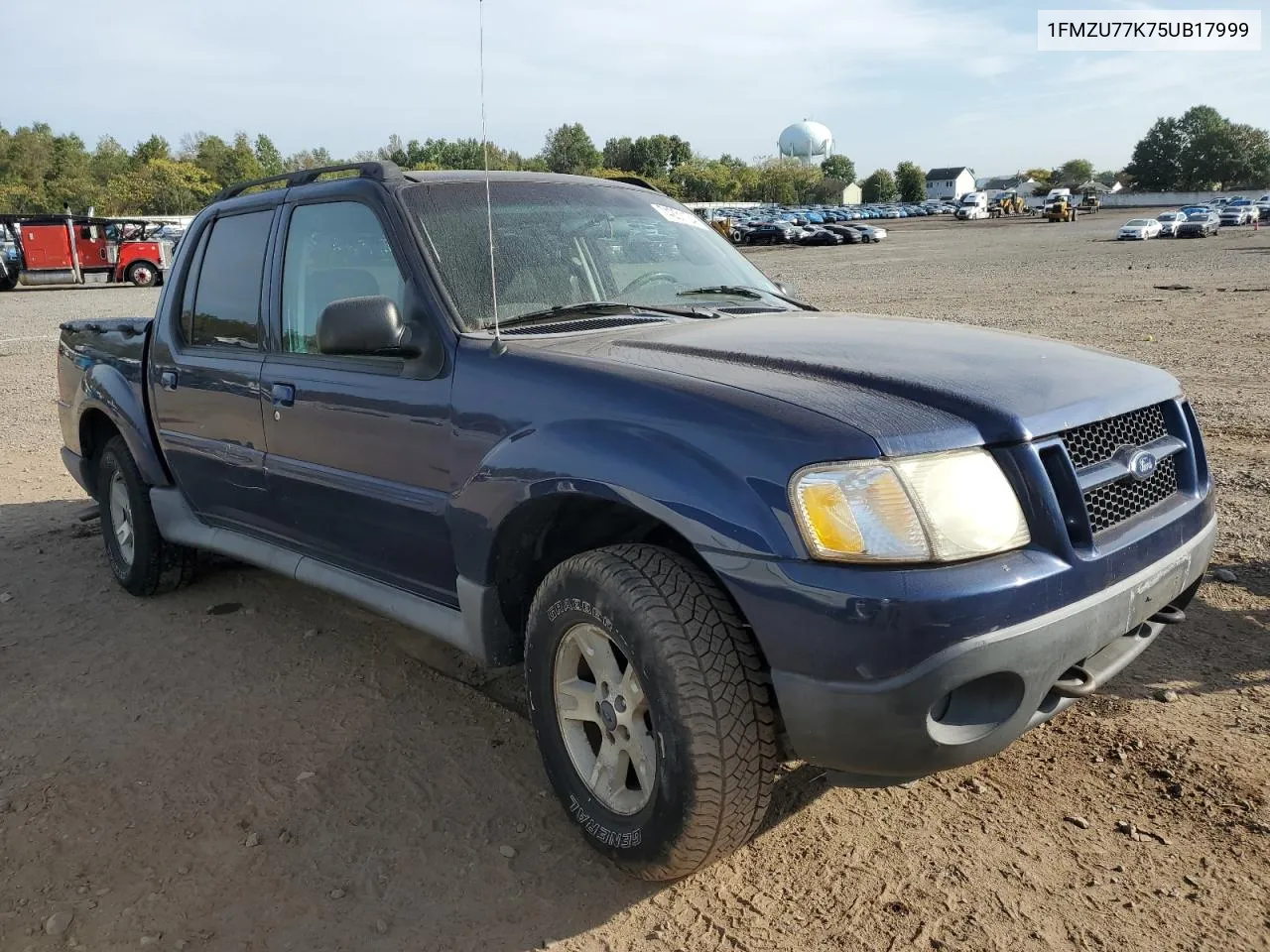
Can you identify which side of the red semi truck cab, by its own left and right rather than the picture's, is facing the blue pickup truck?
right

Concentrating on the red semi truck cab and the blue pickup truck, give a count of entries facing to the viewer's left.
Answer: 0

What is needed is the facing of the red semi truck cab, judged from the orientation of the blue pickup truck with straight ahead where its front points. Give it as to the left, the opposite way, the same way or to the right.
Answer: to the left

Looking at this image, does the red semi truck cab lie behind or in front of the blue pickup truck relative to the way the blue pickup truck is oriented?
behind

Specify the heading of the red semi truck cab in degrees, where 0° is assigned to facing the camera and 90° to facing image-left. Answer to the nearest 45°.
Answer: approximately 270°

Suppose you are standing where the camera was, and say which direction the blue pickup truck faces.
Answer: facing the viewer and to the right of the viewer
